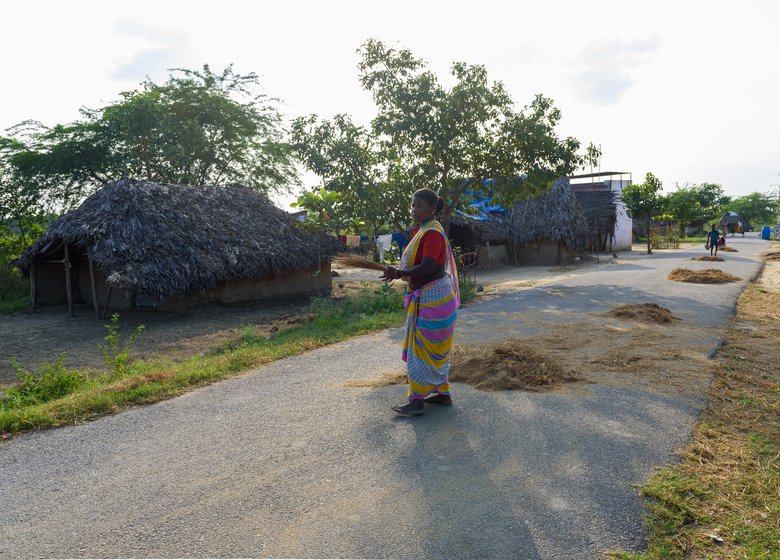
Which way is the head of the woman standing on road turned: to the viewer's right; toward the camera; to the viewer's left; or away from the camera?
to the viewer's left

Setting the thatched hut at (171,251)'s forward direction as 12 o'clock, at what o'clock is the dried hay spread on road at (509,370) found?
The dried hay spread on road is roughly at 10 o'clock from the thatched hut.

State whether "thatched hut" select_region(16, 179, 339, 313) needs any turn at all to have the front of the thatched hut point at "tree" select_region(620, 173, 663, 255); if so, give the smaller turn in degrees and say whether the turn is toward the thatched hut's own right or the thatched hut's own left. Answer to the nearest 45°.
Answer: approximately 135° to the thatched hut's own left

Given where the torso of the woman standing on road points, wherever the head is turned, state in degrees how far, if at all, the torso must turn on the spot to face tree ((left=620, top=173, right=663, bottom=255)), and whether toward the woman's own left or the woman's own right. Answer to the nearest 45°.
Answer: approximately 135° to the woman's own right

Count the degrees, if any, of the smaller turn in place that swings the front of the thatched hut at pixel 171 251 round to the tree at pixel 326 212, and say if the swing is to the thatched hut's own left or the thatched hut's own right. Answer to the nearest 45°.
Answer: approximately 135° to the thatched hut's own left

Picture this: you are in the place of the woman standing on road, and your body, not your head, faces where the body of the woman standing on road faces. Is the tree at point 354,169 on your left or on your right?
on your right

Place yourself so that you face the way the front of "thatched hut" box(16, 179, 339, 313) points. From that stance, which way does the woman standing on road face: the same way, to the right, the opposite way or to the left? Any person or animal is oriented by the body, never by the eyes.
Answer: to the right

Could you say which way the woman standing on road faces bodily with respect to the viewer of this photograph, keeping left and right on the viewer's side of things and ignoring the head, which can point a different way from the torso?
facing to the left of the viewer

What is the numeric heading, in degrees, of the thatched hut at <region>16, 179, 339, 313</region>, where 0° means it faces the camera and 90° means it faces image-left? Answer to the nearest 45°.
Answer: approximately 45°
